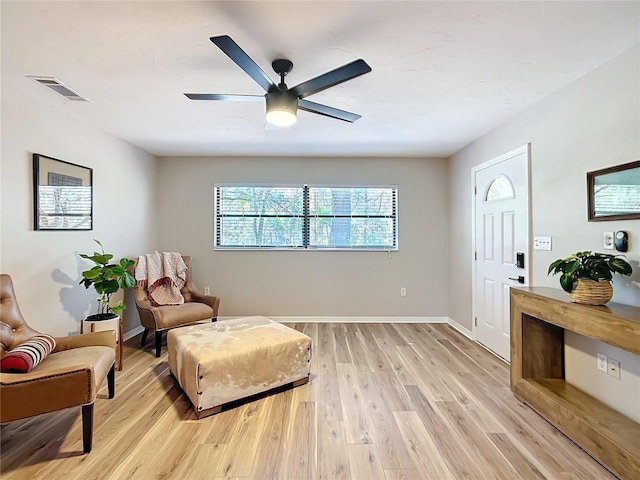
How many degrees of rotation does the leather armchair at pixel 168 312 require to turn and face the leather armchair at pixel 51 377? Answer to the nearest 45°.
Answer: approximately 45° to its right

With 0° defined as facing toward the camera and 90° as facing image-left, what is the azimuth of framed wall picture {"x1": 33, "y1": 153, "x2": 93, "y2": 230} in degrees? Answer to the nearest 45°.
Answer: approximately 315°

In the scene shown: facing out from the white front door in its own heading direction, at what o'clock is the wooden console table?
The wooden console table is roughly at 10 o'clock from the white front door.

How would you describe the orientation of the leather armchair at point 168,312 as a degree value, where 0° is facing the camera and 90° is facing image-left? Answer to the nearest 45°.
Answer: approximately 315°

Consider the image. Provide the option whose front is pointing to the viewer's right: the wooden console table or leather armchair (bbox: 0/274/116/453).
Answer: the leather armchair

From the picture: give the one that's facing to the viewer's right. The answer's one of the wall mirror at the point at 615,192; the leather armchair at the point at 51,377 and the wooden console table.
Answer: the leather armchair

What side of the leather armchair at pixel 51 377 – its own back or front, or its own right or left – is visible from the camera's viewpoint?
right

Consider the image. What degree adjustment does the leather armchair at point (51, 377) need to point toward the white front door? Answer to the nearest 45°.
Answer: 0° — it already faces it

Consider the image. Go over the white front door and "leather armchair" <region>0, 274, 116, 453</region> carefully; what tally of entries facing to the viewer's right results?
1

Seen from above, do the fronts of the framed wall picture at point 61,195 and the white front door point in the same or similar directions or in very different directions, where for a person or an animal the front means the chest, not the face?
very different directions
